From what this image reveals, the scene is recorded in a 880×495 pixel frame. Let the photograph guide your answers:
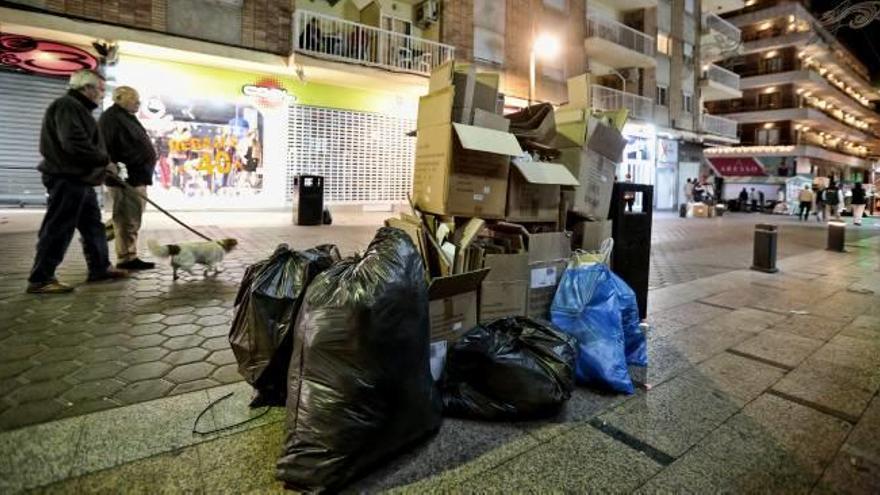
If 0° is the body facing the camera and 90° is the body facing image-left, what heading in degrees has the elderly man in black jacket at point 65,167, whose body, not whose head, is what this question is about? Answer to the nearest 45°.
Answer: approximately 270°

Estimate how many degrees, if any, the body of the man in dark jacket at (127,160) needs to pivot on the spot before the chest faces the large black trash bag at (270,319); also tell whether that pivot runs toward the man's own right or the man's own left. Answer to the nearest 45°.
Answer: approximately 90° to the man's own right

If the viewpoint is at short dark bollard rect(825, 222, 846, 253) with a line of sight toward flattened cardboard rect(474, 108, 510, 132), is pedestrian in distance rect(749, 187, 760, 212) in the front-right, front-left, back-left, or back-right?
back-right

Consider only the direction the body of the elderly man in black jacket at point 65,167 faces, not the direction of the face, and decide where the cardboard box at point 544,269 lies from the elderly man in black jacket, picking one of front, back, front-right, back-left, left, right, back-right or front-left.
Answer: front-right

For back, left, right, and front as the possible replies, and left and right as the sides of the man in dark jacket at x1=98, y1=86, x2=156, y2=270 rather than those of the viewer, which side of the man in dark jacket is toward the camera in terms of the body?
right

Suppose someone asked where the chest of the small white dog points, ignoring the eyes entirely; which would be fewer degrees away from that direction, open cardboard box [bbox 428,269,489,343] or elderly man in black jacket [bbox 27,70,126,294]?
the open cardboard box

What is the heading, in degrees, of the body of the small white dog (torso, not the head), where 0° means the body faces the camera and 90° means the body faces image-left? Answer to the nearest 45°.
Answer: approximately 270°

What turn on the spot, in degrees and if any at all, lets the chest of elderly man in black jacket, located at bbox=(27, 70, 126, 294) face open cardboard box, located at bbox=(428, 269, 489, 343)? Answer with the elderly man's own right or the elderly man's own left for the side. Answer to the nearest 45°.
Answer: approximately 45° to the elderly man's own right

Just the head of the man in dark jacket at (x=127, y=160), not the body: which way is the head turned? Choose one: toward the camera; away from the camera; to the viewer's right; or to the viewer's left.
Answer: to the viewer's right
